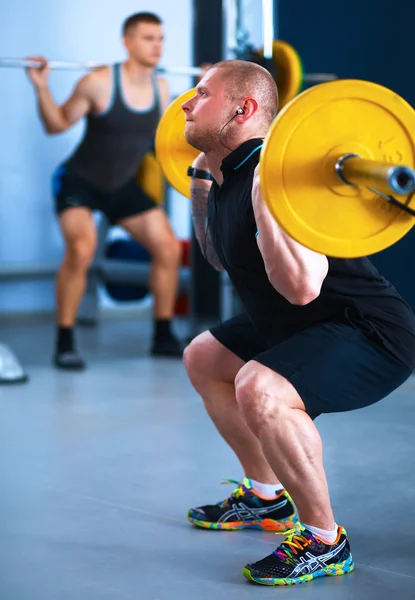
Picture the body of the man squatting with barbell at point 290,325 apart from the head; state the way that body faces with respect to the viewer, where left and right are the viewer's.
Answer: facing the viewer and to the left of the viewer

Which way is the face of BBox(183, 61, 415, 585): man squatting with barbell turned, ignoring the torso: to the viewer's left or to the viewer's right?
to the viewer's left

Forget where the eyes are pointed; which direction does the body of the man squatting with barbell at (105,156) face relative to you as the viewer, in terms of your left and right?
facing the viewer and to the right of the viewer

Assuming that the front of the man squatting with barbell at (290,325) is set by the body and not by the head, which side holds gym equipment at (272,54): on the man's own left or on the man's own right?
on the man's own right

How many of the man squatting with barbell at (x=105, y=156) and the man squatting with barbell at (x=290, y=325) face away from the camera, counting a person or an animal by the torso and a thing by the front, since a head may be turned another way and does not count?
0

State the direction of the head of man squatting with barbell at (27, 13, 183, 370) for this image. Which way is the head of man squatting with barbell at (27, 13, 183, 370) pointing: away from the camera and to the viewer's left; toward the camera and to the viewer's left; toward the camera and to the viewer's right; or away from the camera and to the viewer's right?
toward the camera and to the viewer's right

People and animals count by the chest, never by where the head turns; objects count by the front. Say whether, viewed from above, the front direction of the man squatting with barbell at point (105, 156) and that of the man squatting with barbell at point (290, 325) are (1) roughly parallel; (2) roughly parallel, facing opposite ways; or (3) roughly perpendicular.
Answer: roughly perpendicular

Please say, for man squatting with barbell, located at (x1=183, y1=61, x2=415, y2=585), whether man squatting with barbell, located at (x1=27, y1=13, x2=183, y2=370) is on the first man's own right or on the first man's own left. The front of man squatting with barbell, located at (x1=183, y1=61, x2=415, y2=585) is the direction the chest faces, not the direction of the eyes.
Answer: on the first man's own right
